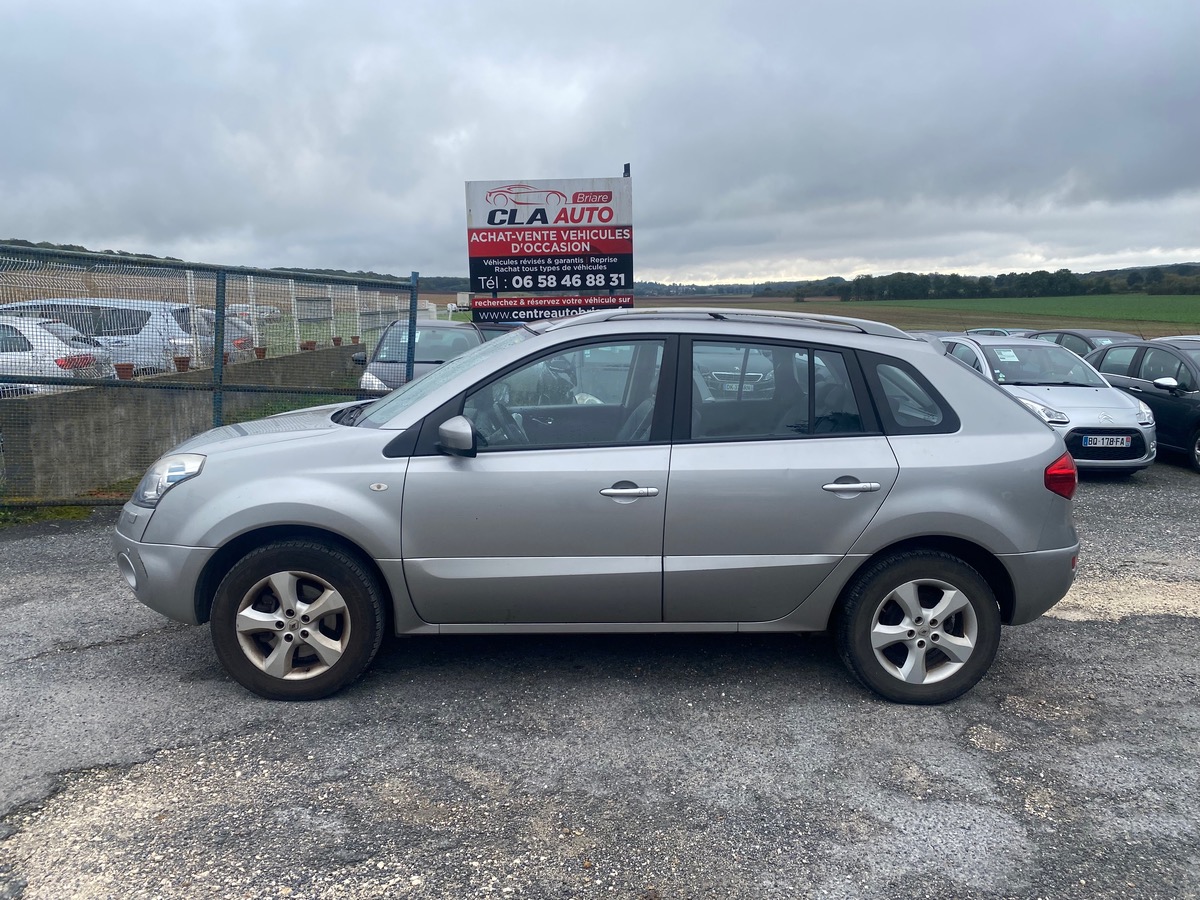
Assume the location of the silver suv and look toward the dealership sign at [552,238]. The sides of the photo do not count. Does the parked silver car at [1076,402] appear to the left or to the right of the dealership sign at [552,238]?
right

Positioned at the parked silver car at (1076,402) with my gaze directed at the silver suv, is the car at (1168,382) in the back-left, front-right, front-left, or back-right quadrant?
back-left

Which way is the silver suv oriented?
to the viewer's left

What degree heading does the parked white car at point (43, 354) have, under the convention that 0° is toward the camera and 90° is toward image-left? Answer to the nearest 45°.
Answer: approximately 135°

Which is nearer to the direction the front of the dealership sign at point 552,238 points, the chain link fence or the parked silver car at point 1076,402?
the chain link fence

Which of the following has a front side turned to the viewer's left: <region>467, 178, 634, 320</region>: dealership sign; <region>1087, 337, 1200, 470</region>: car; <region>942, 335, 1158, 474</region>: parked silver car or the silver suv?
the silver suv

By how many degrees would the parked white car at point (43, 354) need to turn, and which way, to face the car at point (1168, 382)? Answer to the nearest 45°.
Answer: approximately 135° to its right

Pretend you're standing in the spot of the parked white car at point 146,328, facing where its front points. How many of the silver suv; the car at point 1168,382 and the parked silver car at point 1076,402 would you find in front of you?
0

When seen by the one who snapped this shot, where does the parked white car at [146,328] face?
facing away from the viewer and to the left of the viewer

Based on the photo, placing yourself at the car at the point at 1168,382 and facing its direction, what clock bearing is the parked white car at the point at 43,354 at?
The parked white car is roughly at 3 o'clock from the car.

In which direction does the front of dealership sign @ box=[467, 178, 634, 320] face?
toward the camera

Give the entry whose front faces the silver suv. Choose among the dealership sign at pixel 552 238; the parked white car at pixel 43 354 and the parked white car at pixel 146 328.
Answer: the dealership sign

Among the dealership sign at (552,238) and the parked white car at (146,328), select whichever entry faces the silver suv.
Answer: the dealership sign

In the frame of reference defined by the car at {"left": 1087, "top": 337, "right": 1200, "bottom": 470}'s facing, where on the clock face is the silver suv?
The silver suv is roughly at 2 o'clock from the car.

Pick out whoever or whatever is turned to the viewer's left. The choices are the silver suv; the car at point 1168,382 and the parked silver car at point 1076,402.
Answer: the silver suv
